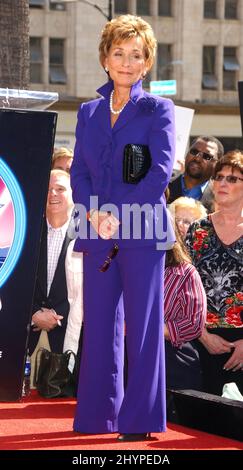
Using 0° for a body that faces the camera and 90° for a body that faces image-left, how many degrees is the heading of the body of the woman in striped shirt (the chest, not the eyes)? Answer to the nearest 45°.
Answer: approximately 45°

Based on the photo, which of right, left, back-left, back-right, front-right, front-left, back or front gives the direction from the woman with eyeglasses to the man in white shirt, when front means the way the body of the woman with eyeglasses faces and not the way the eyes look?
back-right

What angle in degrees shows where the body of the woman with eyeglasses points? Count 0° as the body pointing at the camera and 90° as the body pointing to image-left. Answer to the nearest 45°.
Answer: approximately 0°

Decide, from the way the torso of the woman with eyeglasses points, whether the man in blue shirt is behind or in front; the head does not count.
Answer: behind

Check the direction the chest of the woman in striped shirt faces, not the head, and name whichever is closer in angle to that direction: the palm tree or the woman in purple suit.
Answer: the woman in purple suit
